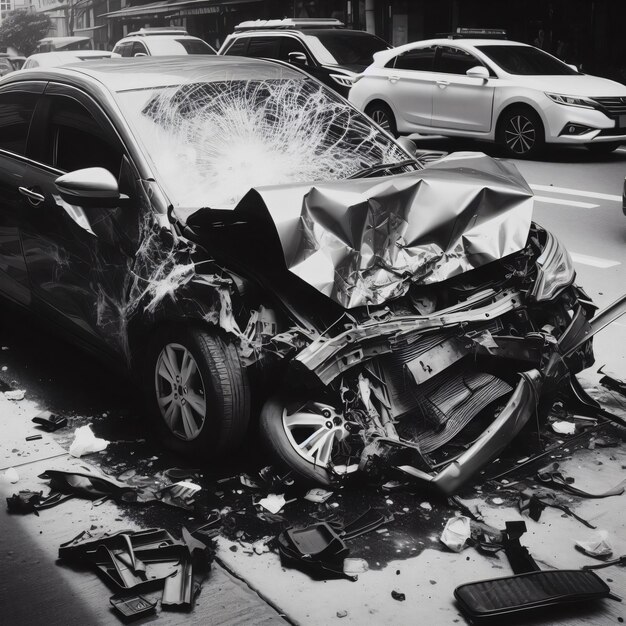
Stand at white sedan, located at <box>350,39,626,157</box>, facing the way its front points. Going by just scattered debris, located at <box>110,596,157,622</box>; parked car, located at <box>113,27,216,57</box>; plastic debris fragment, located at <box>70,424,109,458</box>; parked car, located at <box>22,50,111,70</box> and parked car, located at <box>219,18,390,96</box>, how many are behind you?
3

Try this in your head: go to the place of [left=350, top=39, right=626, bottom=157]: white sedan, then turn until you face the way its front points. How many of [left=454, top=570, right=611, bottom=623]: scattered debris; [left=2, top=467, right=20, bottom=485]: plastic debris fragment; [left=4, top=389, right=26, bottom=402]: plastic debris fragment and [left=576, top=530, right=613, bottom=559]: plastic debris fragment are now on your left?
0

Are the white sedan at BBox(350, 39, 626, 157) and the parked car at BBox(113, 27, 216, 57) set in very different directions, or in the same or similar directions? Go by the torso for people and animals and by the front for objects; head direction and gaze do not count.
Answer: same or similar directions

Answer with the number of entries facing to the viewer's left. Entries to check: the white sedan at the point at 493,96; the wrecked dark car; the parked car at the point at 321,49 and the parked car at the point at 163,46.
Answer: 0

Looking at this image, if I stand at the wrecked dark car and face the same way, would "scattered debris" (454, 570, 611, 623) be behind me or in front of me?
in front

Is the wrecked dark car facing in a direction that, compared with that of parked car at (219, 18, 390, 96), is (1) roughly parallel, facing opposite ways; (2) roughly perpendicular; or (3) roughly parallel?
roughly parallel

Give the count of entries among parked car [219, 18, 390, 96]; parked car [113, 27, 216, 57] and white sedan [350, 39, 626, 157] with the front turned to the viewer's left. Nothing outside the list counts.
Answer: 0

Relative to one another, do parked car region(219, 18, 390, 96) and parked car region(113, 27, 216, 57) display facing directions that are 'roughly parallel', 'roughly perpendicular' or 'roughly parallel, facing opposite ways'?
roughly parallel

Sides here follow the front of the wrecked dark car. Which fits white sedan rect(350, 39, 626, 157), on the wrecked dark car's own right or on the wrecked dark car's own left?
on the wrecked dark car's own left

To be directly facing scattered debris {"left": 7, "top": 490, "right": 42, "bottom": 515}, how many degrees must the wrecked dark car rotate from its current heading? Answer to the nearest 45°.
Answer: approximately 90° to its right

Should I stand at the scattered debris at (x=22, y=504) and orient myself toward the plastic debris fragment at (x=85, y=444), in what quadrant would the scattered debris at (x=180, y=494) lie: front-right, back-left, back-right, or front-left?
front-right

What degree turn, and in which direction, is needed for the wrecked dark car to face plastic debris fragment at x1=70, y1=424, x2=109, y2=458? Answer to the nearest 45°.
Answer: approximately 135° to its right

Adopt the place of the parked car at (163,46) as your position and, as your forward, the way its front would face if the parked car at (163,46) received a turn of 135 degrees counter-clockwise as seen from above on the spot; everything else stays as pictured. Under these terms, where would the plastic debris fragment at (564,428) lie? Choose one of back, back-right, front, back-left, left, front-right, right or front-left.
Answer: back

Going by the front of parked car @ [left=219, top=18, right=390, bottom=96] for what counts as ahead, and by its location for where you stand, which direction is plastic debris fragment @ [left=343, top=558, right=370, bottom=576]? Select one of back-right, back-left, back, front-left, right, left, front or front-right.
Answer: front-right

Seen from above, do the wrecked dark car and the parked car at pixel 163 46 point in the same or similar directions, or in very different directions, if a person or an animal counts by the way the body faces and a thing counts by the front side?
same or similar directions

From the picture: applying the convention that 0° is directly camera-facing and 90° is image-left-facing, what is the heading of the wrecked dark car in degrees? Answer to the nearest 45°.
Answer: approximately 315°

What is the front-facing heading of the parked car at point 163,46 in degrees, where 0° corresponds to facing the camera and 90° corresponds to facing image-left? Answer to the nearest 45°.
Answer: approximately 315°
